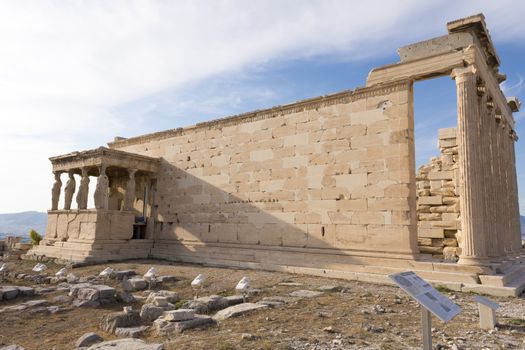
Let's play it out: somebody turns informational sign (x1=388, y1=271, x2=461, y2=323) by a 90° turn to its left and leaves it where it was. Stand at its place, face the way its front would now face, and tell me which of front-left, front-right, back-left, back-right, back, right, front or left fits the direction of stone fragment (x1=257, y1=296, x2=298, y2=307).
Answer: back

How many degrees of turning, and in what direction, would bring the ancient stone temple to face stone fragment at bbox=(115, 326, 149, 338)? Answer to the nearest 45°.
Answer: approximately 90° to its right

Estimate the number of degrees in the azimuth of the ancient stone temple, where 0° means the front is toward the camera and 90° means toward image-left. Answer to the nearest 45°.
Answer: approximately 315°

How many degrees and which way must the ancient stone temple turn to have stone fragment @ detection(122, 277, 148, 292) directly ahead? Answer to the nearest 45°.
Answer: approximately 90° to its right

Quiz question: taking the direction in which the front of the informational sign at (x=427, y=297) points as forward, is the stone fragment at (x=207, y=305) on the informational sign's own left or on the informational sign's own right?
on the informational sign's own right

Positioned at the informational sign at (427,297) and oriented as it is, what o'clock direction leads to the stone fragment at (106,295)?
The stone fragment is roughly at 2 o'clock from the informational sign.

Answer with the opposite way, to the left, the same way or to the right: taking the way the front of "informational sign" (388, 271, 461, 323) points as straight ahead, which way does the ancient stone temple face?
to the left

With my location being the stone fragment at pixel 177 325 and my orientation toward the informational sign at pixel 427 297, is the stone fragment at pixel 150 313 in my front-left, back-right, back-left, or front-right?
back-left

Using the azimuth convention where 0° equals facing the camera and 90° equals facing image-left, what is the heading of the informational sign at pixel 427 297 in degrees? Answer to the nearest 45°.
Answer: approximately 45°

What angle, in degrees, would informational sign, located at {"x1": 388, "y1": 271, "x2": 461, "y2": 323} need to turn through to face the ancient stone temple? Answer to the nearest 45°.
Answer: approximately 135° to its right

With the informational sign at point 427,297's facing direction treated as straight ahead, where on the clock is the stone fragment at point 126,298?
The stone fragment is roughly at 2 o'clock from the informational sign.

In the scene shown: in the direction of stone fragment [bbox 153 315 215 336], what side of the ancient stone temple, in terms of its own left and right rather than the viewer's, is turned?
right

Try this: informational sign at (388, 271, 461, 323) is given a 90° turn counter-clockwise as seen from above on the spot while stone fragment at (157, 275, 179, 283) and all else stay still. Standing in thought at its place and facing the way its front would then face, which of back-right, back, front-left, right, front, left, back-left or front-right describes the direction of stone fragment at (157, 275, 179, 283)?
back
